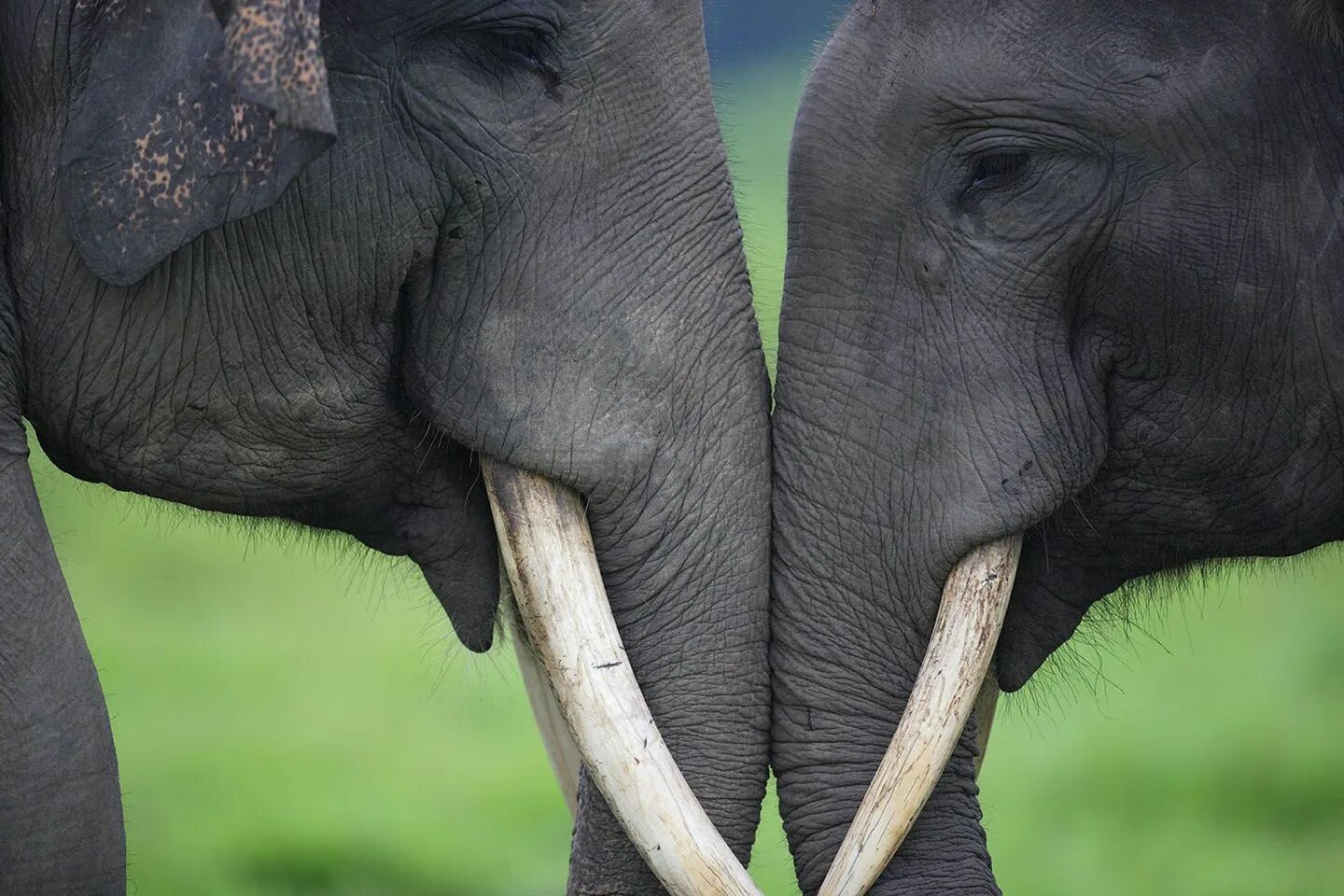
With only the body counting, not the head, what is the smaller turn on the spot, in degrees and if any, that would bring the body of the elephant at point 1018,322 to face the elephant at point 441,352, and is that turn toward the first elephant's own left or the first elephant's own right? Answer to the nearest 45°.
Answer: approximately 45° to the first elephant's own left

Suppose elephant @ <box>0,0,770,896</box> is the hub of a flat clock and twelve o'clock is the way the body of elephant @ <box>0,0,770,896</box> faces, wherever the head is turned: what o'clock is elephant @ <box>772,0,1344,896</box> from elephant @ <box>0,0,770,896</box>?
elephant @ <box>772,0,1344,896</box> is roughly at 12 o'clock from elephant @ <box>0,0,770,896</box>.

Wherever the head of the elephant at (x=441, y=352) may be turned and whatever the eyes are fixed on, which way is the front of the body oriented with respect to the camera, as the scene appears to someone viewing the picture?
to the viewer's right

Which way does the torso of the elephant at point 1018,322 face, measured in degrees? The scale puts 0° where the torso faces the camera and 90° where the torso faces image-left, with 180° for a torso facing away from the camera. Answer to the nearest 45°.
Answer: approximately 90°

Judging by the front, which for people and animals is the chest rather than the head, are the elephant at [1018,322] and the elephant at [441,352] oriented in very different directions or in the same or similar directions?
very different directions

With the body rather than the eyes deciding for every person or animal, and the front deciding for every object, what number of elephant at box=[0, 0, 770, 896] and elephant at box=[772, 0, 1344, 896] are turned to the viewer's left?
1
